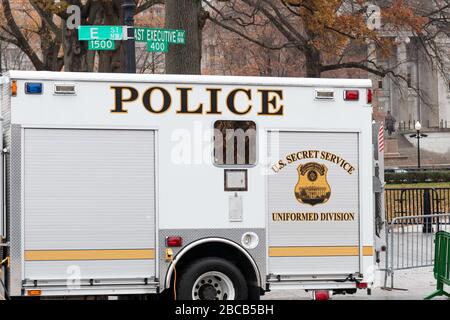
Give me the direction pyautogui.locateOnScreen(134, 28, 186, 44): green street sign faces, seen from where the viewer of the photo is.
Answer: facing the viewer and to the right of the viewer

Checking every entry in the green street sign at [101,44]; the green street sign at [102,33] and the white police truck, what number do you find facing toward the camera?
2

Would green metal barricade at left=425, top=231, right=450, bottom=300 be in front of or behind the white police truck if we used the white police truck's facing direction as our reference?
behind

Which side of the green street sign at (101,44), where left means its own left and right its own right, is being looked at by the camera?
front

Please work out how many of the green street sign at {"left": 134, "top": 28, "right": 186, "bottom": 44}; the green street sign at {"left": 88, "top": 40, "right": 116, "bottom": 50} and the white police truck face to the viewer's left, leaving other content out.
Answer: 1

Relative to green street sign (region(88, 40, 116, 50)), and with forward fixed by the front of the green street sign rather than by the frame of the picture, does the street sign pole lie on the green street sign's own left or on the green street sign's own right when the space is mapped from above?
on the green street sign's own left

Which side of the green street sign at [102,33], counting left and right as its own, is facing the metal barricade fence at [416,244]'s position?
left

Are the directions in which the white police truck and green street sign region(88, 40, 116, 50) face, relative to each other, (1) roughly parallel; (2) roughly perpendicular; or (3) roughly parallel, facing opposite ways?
roughly perpendicular

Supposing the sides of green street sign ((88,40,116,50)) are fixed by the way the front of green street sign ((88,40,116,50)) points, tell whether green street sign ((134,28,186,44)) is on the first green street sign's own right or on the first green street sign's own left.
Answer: on the first green street sign's own left

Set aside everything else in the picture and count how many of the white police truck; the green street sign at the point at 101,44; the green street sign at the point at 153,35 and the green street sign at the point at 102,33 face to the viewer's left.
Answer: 1

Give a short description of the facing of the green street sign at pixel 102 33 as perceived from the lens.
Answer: facing the viewer
